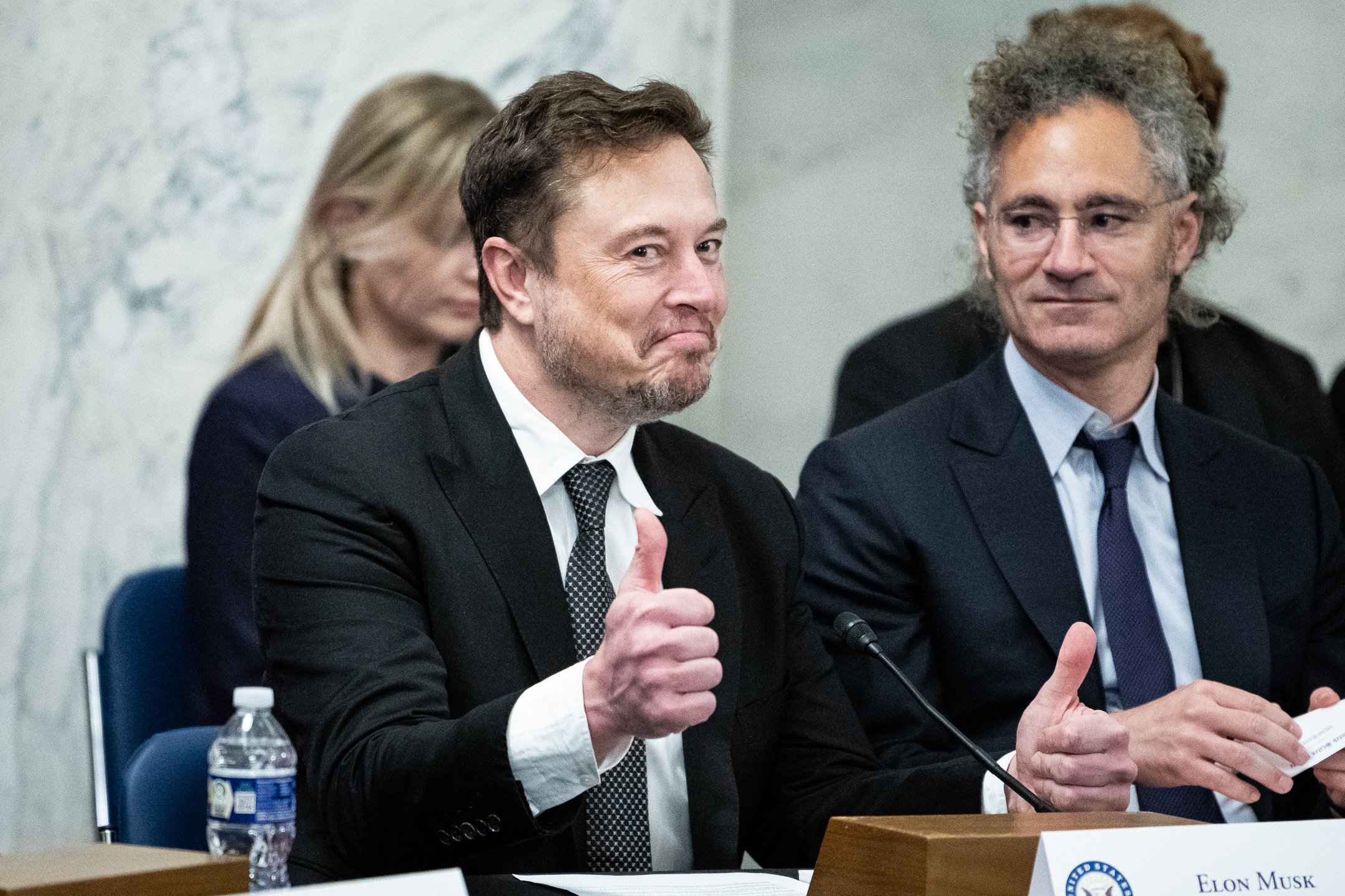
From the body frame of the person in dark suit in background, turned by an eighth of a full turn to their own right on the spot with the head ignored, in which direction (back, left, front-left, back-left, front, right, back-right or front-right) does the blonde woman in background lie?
front-right

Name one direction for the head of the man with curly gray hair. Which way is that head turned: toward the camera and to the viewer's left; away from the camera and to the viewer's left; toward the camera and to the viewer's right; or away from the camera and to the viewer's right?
toward the camera and to the viewer's left

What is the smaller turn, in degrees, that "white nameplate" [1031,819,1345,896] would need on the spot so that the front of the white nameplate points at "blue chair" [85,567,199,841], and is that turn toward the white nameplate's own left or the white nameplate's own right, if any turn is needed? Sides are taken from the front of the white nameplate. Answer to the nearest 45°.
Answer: approximately 135° to the white nameplate's own right

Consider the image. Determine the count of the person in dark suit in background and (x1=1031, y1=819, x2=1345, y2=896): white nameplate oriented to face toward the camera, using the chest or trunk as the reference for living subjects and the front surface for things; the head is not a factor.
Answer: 2

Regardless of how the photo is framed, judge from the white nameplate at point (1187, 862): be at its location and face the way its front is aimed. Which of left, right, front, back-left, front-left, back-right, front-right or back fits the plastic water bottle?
right

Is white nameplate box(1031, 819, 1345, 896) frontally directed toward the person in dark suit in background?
no

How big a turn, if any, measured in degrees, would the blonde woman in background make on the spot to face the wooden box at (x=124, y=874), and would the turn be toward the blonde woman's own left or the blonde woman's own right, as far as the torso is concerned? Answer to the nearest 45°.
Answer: approximately 45° to the blonde woman's own right

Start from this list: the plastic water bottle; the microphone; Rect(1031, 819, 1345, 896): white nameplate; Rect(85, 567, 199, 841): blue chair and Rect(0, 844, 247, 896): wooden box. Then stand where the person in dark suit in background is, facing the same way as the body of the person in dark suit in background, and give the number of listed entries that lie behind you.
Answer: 0

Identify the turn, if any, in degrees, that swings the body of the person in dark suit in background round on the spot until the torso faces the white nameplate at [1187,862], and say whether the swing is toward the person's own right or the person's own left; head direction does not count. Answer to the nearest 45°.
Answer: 0° — they already face it

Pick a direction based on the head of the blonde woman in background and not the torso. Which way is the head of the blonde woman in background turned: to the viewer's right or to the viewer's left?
to the viewer's right

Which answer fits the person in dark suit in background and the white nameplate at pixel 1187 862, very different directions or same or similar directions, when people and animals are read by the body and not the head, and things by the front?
same or similar directions

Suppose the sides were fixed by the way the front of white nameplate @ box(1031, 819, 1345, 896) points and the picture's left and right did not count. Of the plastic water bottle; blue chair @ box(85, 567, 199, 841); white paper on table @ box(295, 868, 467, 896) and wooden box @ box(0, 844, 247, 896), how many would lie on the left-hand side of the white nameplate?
0

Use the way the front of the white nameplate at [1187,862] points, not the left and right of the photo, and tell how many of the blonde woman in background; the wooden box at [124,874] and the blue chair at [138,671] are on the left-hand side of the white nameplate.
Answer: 0

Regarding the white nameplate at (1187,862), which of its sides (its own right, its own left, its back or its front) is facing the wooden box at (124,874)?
right

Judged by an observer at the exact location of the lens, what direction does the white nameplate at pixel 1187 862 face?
facing the viewer

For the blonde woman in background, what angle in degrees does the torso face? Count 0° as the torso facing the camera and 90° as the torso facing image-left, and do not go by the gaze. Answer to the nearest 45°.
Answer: approximately 315°

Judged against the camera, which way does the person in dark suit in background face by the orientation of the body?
toward the camera

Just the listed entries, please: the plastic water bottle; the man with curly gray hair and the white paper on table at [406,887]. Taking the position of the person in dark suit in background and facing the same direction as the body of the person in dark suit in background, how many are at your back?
0

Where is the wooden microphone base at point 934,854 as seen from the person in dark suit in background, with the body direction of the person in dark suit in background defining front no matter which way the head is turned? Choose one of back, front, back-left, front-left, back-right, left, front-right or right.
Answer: front

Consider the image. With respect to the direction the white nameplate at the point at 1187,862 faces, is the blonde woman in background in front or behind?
behind

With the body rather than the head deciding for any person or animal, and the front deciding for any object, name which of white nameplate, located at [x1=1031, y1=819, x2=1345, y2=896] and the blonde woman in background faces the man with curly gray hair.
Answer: the blonde woman in background
